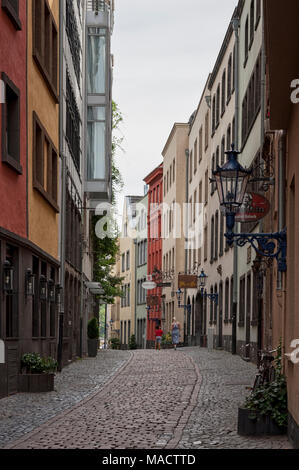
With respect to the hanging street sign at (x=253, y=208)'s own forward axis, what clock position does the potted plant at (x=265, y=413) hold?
The potted plant is roughly at 12 o'clock from the hanging street sign.

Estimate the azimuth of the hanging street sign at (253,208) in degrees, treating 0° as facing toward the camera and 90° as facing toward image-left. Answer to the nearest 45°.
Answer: approximately 0°

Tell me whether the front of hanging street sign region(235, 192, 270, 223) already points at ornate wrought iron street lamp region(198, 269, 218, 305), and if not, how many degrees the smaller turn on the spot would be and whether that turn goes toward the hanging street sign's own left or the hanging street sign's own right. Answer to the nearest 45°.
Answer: approximately 180°

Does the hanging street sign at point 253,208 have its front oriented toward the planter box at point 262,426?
yes

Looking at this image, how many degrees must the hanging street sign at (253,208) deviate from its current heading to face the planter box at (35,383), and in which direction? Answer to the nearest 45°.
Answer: approximately 135° to its right
